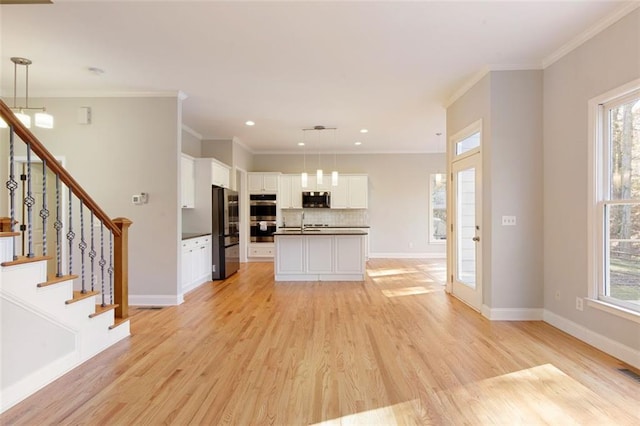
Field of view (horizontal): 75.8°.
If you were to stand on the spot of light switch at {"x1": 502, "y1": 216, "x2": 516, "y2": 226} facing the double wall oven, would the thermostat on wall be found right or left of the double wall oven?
left

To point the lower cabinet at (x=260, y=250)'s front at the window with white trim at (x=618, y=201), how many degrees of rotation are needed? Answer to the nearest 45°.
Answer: approximately 45° to its left

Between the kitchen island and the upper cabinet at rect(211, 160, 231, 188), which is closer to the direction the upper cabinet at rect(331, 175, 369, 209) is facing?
the kitchen island

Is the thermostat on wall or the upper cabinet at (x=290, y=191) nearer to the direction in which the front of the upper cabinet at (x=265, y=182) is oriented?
the thermostat on wall

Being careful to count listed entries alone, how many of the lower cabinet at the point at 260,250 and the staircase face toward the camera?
1
